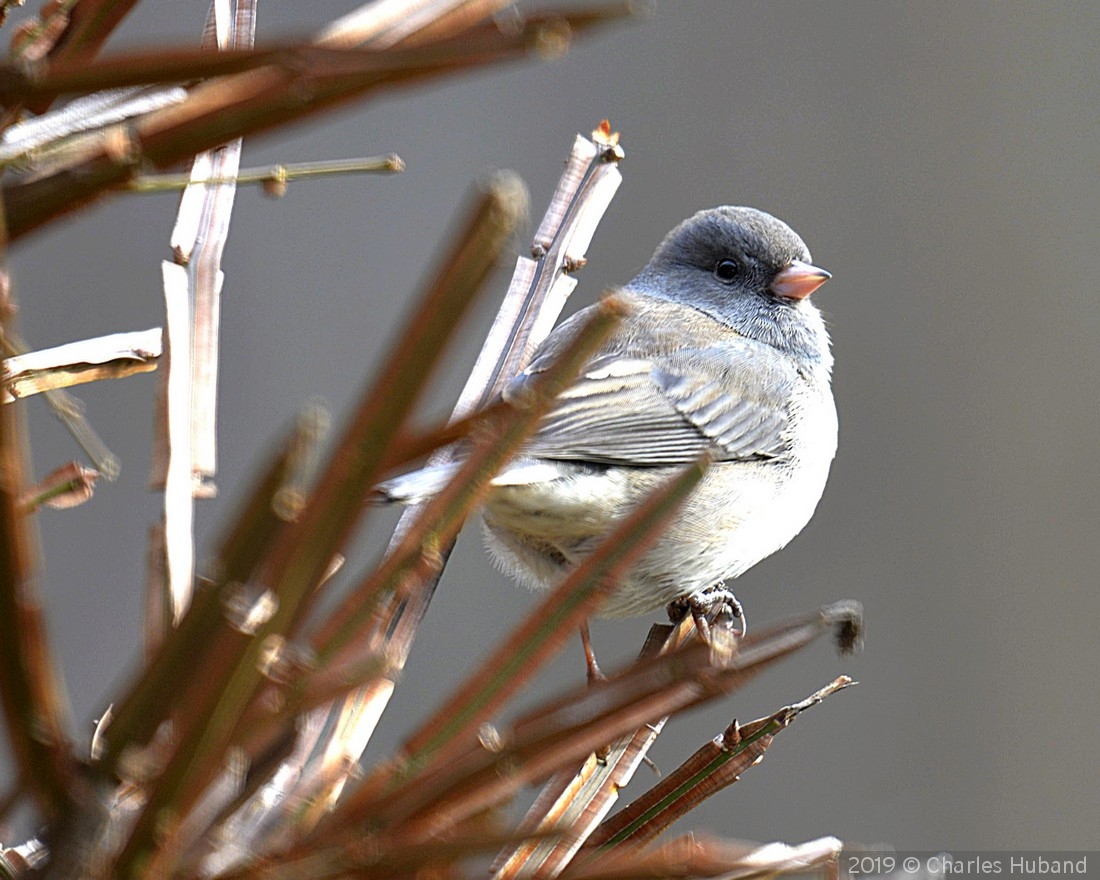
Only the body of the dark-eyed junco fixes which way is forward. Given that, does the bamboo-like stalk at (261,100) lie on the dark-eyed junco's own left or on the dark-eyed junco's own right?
on the dark-eyed junco's own right

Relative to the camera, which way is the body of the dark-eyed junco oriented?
to the viewer's right

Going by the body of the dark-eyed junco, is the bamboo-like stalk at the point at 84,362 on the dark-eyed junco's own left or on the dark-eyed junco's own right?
on the dark-eyed junco's own right
